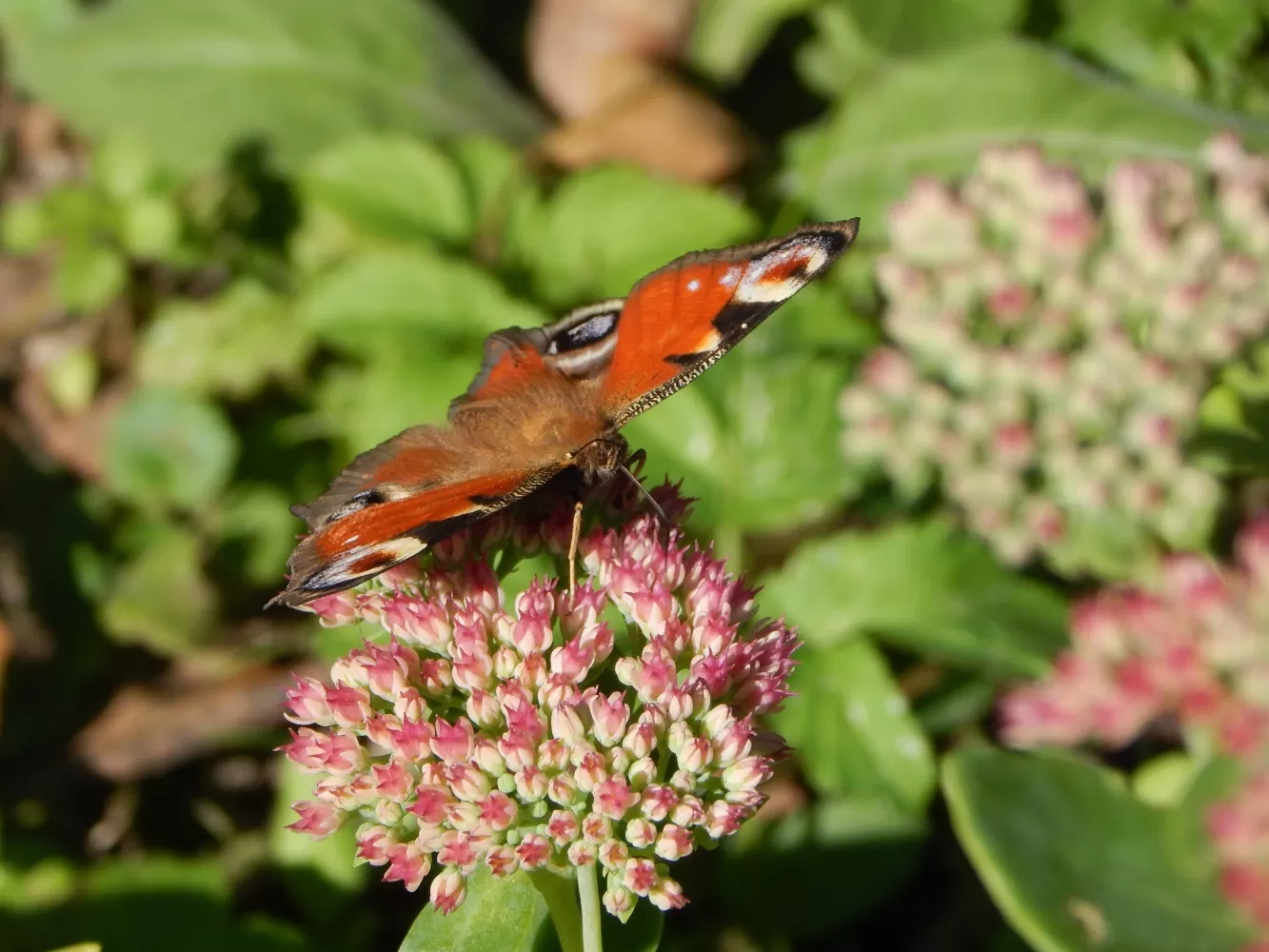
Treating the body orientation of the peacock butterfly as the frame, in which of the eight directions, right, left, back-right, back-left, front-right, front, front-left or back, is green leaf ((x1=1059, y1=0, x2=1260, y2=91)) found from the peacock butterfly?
left

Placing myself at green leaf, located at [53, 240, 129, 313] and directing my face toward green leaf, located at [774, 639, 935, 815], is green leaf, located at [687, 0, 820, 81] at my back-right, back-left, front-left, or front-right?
front-left

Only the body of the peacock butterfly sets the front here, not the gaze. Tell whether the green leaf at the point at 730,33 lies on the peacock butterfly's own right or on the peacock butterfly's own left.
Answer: on the peacock butterfly's own left

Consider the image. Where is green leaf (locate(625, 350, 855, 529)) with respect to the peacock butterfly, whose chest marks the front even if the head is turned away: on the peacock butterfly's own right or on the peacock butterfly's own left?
on the peacock butterfly's own left

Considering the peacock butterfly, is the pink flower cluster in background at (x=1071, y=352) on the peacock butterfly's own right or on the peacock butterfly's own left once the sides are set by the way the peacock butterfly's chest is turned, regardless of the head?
on the peacock butterfly's own left

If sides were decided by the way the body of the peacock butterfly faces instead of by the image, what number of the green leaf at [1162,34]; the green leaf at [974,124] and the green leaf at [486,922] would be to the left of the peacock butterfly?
2

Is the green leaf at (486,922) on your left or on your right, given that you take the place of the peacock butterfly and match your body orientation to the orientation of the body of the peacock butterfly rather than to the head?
on your right

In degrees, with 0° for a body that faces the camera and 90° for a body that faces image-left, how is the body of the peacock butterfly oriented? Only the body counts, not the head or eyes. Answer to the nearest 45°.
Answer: approximately 315°
